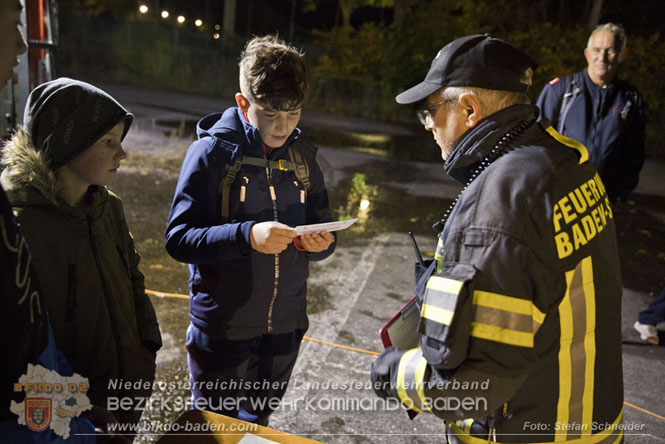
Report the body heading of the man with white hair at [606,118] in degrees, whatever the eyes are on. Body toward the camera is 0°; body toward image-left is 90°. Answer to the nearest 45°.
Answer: approximately 0°

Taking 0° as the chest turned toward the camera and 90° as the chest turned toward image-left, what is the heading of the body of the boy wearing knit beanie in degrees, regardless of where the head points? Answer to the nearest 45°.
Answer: approximately 315°

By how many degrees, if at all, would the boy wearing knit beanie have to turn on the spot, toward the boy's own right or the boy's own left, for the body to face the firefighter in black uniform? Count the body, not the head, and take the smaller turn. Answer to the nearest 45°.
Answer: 0° — they already face them

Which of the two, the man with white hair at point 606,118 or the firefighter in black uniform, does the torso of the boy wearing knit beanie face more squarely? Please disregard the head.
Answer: the firefighter in black uniform

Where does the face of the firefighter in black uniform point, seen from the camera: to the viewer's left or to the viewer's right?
to the viewer's left

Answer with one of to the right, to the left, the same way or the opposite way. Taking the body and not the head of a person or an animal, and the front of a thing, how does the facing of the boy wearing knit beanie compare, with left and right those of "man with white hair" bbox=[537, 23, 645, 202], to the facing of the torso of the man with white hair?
to the left

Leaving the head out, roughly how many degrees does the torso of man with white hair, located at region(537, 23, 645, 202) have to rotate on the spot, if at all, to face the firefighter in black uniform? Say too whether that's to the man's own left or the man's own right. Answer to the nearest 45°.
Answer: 0° — they already face them
